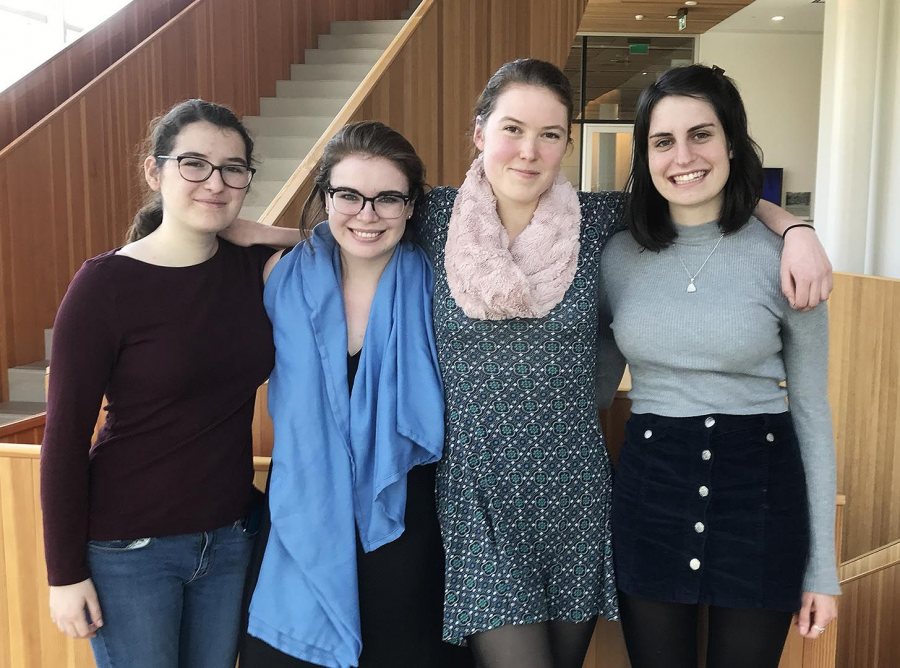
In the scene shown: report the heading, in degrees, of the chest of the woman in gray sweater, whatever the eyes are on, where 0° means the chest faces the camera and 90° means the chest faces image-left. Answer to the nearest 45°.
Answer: approximately 0°

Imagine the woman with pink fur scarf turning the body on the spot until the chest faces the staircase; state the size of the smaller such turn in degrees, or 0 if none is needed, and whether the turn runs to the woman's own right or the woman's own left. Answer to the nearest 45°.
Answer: approximately 135° to the woman's own right

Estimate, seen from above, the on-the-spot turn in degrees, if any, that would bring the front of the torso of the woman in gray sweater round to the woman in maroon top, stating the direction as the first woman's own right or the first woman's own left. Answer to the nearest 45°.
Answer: approximately 90° to the first woman's own right

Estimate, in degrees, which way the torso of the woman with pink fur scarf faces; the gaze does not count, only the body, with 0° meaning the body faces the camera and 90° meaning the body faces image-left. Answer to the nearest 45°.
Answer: approximately 0°

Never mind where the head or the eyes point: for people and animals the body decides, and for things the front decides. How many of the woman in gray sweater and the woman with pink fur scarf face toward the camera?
2
